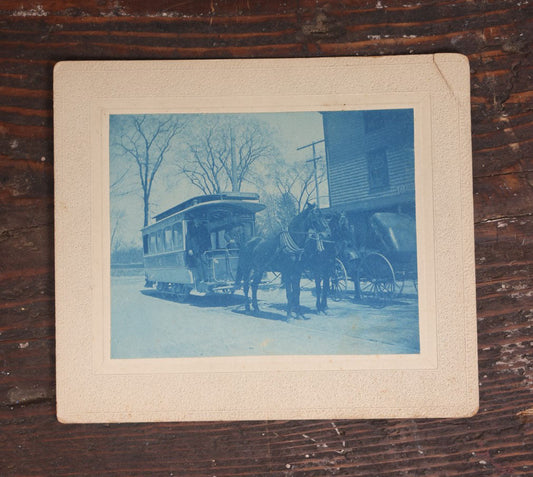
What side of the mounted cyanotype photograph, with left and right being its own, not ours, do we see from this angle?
front
